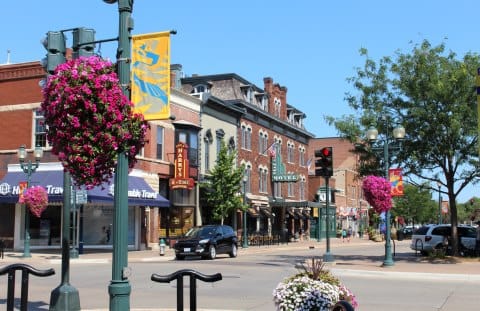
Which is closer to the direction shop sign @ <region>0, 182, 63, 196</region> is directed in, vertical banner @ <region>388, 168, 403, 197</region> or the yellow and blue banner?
the yellow and blue banner

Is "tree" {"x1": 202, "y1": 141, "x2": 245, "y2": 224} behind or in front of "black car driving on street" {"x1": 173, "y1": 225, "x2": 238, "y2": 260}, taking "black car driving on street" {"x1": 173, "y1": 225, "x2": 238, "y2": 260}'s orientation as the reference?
behind

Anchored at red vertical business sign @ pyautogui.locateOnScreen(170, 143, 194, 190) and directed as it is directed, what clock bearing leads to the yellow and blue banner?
The yellow and blue banner is roughly at 12 o'clock from the red vertical business sign.

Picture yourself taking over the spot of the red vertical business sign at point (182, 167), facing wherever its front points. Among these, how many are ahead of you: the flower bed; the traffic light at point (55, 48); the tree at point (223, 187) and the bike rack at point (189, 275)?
3

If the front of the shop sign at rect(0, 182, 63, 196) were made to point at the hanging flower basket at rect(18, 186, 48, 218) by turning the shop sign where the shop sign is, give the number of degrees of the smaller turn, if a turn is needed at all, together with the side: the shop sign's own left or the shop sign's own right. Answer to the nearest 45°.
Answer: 0° — it already faces it

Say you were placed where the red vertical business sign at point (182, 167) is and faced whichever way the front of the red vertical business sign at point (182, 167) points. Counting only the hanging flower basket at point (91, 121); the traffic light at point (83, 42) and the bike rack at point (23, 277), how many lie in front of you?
3

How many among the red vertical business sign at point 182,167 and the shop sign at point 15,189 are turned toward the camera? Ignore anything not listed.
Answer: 2

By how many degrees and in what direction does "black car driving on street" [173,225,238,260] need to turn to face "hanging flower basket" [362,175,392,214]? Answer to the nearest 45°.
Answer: approximately 90° to its left

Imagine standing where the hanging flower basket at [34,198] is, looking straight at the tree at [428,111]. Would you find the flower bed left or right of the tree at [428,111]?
right
